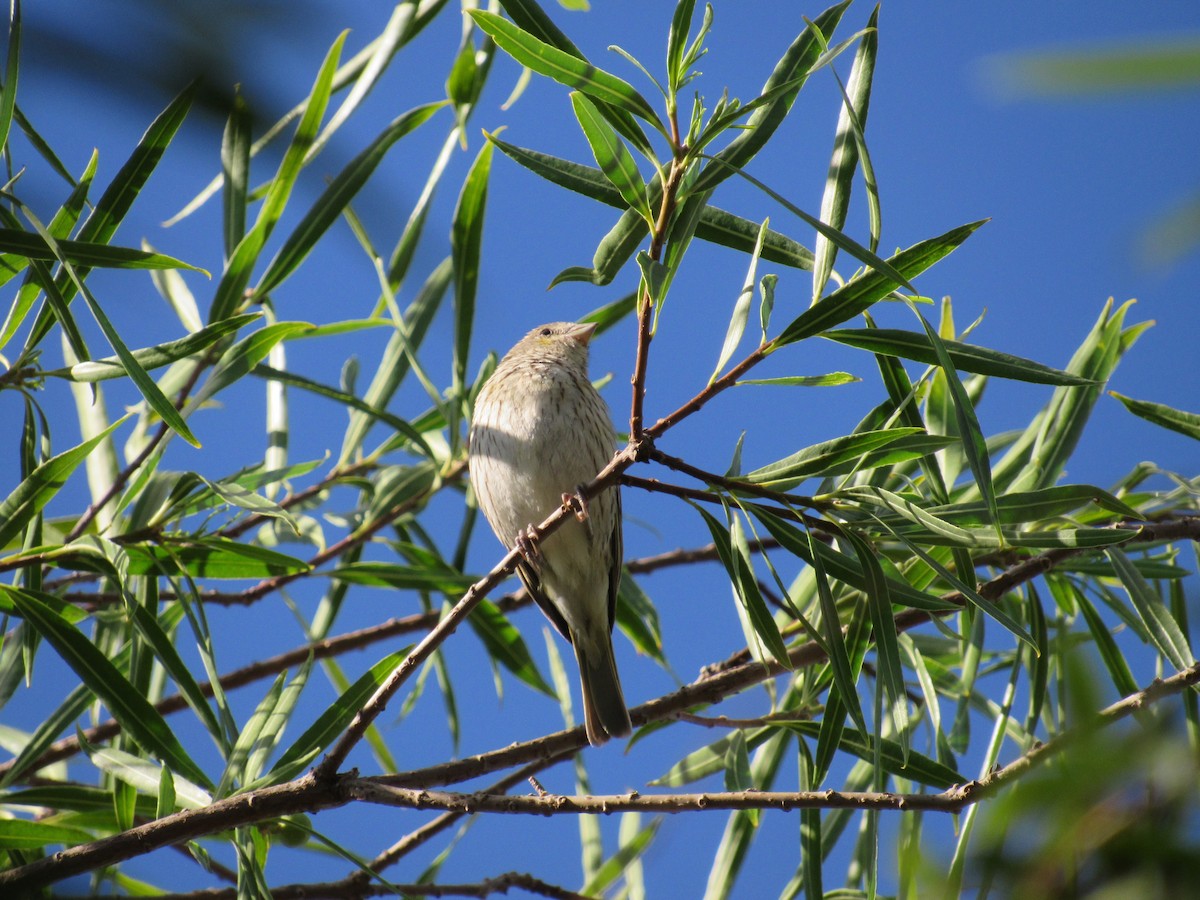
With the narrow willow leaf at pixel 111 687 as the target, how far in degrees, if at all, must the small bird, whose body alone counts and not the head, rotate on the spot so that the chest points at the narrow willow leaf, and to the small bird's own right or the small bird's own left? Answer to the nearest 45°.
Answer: approximately 45° to the small bird's own right

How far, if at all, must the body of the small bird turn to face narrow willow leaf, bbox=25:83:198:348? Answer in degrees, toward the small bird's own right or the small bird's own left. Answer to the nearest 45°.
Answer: approximately 45° to the small bird's own right

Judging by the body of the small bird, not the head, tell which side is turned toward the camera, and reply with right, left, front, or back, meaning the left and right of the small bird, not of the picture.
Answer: front

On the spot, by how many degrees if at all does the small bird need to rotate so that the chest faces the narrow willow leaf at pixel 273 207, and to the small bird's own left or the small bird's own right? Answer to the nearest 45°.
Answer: approximately 45° to the small bird's own right

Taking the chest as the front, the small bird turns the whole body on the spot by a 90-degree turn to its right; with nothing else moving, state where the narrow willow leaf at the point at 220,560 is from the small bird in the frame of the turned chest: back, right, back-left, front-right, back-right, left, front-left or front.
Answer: front-left
